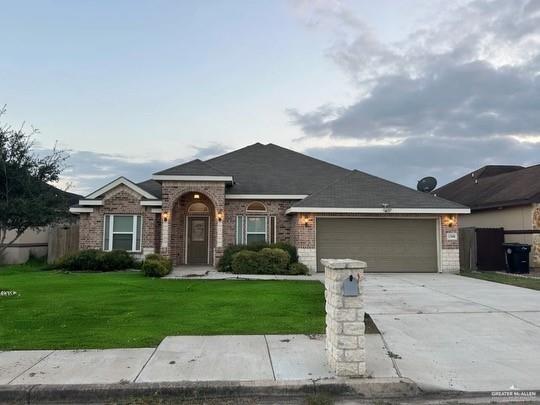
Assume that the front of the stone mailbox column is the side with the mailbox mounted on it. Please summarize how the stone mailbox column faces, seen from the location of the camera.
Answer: facing the viewer

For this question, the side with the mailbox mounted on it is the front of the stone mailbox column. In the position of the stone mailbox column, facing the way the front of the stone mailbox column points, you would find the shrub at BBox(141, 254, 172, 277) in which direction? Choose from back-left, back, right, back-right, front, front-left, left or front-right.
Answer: back-right

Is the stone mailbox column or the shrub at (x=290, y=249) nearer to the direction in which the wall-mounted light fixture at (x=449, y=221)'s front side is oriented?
the stone mailbox column

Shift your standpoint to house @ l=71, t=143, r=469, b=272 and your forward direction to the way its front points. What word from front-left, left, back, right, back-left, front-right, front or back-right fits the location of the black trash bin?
left

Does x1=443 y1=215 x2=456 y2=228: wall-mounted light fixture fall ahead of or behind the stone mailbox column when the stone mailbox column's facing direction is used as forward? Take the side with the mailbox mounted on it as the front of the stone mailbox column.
behind

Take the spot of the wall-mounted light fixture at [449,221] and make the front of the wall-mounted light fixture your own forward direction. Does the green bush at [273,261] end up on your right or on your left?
on your right

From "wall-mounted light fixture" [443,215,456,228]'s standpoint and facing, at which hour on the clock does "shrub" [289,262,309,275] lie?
The shrub is roughly at 2 o'clock from the wall-mounted light fixture.

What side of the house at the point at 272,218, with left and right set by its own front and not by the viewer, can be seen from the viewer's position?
front

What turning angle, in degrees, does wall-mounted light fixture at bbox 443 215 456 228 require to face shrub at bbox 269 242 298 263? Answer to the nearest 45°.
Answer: approximately 45° to its right

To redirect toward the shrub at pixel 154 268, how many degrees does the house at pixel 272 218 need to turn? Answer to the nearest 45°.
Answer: approximately 45° to its right

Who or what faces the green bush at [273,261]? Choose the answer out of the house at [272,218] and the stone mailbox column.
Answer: the house
